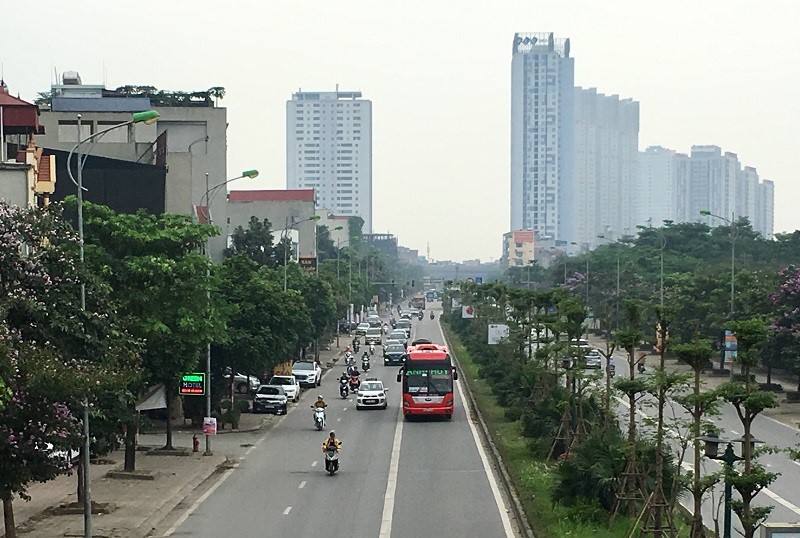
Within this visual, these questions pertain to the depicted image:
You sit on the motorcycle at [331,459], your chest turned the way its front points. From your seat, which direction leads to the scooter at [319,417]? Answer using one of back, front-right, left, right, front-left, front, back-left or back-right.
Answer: back

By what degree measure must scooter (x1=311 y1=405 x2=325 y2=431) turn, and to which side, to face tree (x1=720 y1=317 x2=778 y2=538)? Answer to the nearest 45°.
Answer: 0° — it already faces it

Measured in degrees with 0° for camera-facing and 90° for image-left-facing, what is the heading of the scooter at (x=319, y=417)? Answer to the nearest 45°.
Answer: approximately 0°

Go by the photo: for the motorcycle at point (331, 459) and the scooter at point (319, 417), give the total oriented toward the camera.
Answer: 2

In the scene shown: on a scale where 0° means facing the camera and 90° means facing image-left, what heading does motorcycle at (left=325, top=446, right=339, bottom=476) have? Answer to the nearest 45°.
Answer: approximately 0°

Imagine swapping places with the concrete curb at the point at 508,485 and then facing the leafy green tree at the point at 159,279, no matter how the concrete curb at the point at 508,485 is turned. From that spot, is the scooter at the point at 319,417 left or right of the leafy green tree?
right

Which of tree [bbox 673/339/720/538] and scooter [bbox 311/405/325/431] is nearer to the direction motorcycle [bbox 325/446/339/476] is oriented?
the tree

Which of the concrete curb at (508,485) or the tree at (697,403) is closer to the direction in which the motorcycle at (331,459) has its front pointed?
the tree
